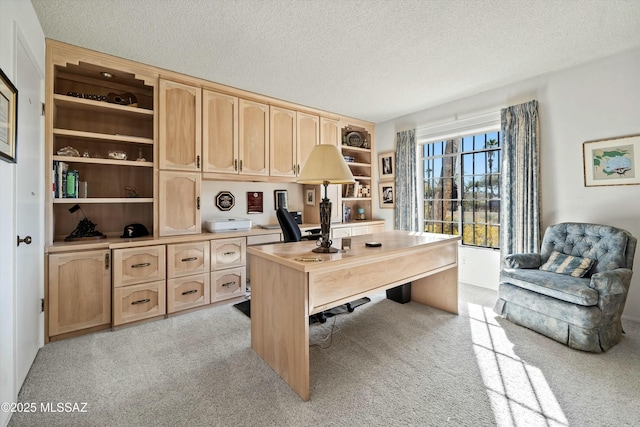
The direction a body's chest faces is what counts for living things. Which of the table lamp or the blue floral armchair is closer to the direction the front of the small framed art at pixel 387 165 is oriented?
the table lamp

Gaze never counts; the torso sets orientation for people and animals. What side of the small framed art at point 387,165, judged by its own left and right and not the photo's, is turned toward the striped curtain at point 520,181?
left

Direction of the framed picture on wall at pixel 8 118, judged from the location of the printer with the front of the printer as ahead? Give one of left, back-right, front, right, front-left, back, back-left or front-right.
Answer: right

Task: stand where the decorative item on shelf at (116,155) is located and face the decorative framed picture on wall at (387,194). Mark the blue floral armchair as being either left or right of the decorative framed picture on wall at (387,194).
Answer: right

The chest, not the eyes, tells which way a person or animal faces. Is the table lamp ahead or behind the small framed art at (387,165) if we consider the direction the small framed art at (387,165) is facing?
ahead

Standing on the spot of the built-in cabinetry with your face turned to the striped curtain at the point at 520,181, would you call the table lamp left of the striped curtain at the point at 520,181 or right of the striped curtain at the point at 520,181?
right

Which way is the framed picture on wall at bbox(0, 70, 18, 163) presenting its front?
to the viewer's right

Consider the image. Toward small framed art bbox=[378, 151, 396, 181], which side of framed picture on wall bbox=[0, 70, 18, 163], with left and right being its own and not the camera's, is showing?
front
